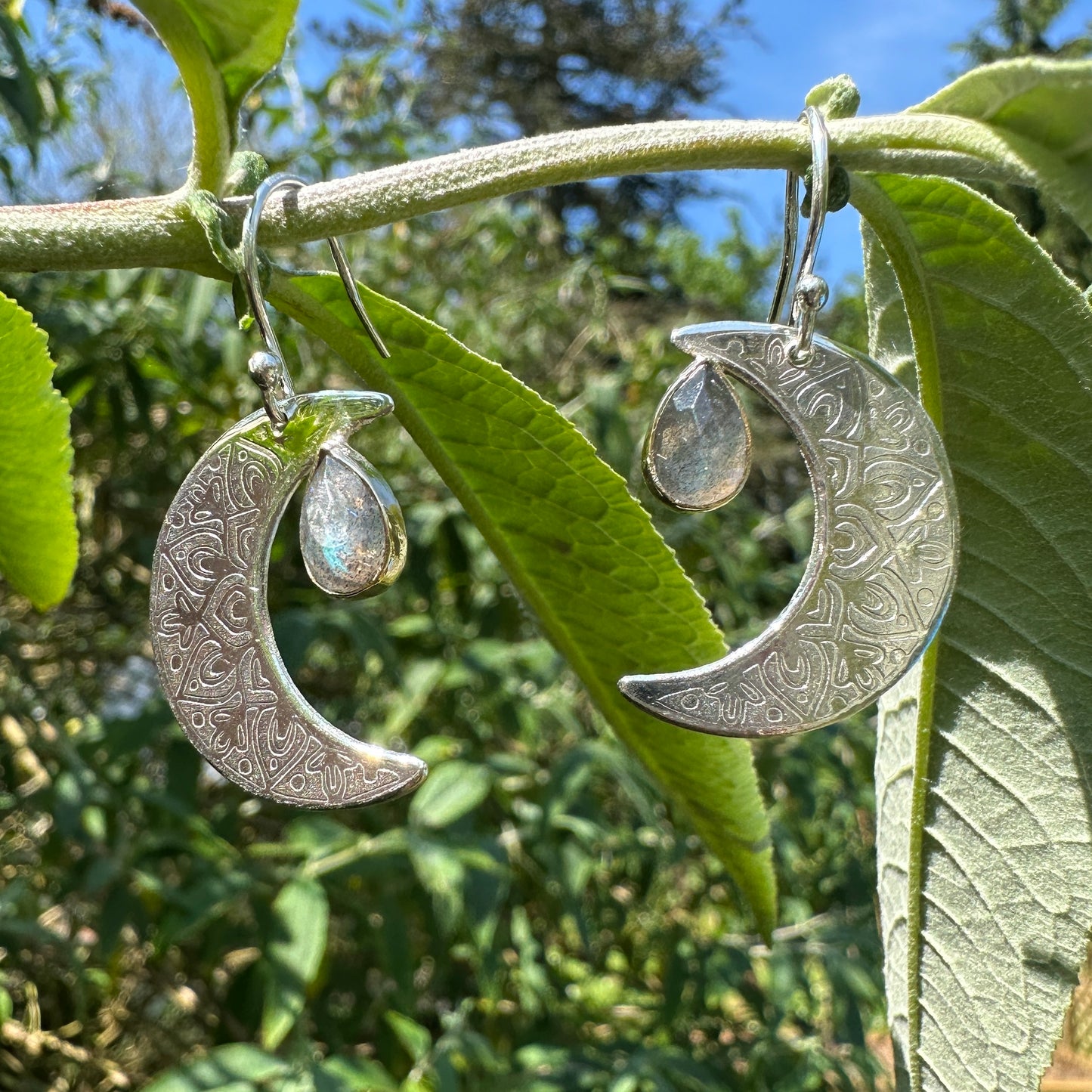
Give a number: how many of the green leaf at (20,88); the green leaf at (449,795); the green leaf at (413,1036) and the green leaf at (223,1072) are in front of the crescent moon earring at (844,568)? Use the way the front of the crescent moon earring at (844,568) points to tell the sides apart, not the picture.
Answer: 0

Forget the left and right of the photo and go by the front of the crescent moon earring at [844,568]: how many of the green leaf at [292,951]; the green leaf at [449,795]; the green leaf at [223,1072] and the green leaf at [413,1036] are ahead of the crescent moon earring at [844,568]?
0

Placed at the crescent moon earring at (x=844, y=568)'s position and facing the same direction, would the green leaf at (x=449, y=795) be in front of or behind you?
behind

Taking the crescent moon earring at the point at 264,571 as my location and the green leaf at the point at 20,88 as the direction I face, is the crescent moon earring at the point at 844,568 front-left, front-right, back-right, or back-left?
back-right

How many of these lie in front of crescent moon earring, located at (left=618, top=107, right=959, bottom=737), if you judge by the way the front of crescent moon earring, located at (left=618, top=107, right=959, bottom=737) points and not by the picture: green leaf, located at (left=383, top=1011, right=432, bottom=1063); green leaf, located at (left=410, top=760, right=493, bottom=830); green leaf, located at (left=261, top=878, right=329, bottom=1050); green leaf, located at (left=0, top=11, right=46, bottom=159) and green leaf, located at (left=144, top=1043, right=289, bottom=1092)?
0

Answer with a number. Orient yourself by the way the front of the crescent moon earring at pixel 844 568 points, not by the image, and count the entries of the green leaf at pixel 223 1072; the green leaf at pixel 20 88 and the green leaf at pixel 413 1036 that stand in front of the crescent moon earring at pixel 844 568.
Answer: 0

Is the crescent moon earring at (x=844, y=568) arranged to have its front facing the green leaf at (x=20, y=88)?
no

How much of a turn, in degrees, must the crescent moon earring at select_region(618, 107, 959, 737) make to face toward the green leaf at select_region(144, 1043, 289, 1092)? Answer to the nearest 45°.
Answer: approximately 135° to its right

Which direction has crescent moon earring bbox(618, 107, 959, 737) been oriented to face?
toward the camera

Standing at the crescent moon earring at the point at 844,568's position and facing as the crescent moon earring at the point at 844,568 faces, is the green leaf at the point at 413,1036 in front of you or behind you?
behind

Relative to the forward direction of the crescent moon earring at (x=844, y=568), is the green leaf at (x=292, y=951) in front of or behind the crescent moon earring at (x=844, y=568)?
behind

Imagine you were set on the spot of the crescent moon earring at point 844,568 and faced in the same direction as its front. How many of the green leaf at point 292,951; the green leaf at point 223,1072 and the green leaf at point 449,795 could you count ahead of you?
0
